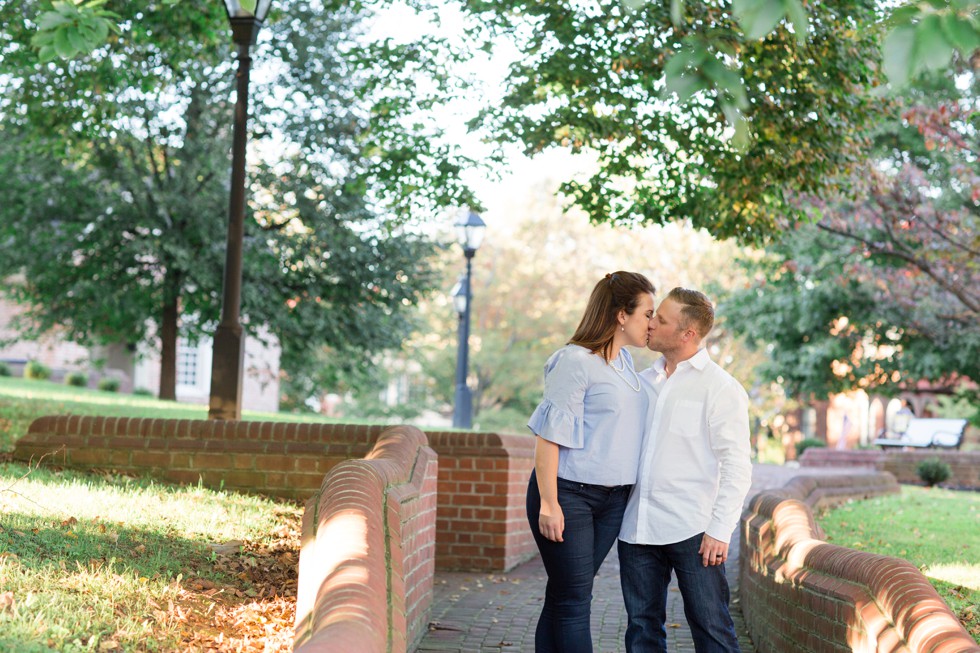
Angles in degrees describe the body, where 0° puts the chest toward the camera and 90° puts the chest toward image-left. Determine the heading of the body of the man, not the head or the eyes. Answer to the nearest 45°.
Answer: approximately 45°

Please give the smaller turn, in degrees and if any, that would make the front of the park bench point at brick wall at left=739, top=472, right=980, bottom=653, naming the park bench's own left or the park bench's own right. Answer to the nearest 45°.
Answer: approximately 45° to the park bench's own left

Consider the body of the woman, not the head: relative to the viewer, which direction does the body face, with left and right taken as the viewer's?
facing the viewer and to the right of the viewer

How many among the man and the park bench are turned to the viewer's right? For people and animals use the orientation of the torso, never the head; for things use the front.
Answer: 0

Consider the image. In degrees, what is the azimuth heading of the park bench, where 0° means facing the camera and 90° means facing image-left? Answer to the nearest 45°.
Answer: approximately 45°

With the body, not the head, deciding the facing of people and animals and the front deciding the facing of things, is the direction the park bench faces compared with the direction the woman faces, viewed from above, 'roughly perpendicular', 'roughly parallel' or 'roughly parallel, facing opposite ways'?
roughly perpendicular

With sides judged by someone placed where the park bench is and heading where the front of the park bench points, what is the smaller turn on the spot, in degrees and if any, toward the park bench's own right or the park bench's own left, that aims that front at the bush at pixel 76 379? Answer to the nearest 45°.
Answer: approximately 45° to the park bench's own right

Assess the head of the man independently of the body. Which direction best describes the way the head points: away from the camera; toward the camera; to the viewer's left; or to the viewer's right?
to the viewer's left

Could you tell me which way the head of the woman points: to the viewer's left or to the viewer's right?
to the viewer's right

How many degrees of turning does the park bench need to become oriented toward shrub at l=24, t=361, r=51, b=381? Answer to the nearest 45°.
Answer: approximately 45° to its right

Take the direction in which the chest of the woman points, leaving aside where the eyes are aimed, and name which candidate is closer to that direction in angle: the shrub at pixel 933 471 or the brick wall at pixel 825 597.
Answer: the brick wall
